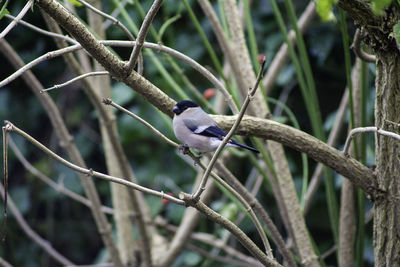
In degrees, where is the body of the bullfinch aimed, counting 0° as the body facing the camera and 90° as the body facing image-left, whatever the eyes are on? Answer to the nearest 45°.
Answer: approximately 90°

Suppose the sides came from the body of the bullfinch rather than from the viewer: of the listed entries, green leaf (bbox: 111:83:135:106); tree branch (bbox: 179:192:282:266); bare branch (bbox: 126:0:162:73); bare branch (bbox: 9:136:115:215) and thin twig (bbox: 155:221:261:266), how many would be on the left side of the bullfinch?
2

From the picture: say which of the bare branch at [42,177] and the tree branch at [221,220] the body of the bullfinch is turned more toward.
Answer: the bare branch

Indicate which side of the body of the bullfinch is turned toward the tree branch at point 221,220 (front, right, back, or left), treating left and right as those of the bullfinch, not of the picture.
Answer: left
